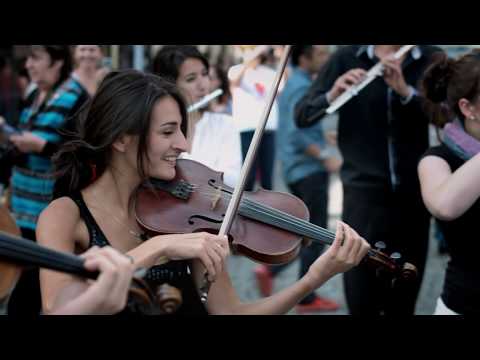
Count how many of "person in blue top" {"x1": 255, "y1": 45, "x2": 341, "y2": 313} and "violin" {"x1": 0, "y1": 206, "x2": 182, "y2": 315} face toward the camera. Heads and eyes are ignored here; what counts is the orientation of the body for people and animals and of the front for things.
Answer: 1

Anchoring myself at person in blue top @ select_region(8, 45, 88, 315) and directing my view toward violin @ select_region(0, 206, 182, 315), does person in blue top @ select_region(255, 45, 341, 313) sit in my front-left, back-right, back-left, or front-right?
back-left

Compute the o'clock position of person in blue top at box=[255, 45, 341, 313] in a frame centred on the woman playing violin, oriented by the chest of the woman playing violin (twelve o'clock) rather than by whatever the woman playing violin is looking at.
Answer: The person in blue top is roughly at 8 o'clock from the woman playing violin.

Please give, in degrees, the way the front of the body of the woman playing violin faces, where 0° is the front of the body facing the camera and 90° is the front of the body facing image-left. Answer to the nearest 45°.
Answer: approximately 315°

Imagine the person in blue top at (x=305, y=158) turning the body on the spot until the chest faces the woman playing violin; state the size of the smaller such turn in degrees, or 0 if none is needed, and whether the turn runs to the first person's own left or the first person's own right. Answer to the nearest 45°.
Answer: approximately 90° to the first person's own right

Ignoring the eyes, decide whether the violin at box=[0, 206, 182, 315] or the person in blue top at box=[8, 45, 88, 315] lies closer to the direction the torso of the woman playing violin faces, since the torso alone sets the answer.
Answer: the violin

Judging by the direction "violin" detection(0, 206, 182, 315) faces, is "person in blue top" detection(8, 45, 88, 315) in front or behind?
behind

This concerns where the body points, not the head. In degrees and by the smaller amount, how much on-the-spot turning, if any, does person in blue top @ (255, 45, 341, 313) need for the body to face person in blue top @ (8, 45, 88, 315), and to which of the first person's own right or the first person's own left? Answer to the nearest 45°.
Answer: approximately 135° to the first person's own right
